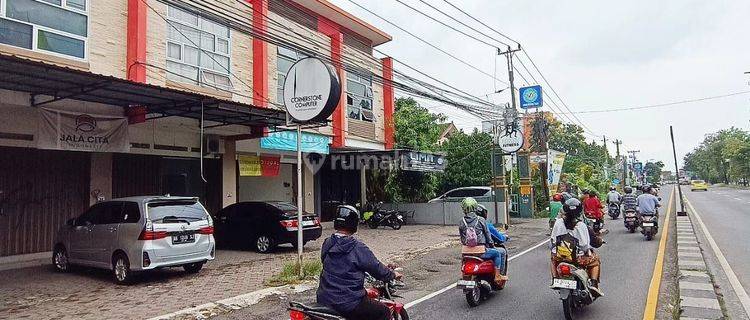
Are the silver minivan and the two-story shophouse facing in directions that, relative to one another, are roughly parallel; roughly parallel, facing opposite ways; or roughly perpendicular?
roughly parallel, facing opposite ways

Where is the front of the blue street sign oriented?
toward the camera

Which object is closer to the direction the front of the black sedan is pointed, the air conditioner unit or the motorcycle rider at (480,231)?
the air conditioner unit

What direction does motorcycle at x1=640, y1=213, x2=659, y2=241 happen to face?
away from the camera

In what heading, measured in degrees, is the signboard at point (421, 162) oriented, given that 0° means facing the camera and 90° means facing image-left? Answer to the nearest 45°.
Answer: approximately 315°

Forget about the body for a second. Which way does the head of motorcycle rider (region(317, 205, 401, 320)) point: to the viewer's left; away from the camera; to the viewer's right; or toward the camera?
away from the camera

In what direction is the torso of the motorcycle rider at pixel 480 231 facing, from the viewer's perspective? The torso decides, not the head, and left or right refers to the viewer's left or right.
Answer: facing away from the viewer and to the right of the viewer

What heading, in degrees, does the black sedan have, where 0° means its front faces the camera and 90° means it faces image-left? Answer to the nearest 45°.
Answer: approximately 135°

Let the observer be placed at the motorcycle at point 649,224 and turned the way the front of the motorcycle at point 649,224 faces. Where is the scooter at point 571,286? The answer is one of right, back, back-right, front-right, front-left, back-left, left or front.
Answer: back

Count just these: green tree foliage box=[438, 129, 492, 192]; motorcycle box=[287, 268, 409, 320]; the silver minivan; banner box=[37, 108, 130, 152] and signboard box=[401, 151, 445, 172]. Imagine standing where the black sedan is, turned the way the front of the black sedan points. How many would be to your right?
2

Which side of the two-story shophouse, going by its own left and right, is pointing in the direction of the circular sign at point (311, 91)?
front

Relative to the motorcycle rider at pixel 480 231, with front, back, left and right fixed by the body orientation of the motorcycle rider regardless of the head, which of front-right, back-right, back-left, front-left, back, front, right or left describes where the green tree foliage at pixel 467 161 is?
front-left

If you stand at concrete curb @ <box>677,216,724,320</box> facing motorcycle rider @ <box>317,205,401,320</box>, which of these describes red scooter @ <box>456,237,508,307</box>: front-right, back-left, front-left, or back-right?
front-right

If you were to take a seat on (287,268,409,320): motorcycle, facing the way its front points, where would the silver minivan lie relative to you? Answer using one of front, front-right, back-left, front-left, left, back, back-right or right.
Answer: left
